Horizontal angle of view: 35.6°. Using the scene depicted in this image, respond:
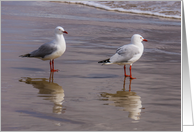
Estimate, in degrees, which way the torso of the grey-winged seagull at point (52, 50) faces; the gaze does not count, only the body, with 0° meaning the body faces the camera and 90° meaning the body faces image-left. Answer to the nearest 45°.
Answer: approximately 270°
